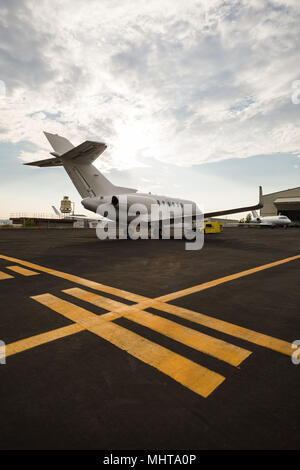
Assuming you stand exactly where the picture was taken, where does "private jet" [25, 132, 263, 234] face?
facing away from the viewer and to the right of the viewer

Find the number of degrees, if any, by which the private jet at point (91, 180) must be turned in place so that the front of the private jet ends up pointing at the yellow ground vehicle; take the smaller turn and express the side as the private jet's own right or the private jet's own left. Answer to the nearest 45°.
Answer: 0° — it already faces it
